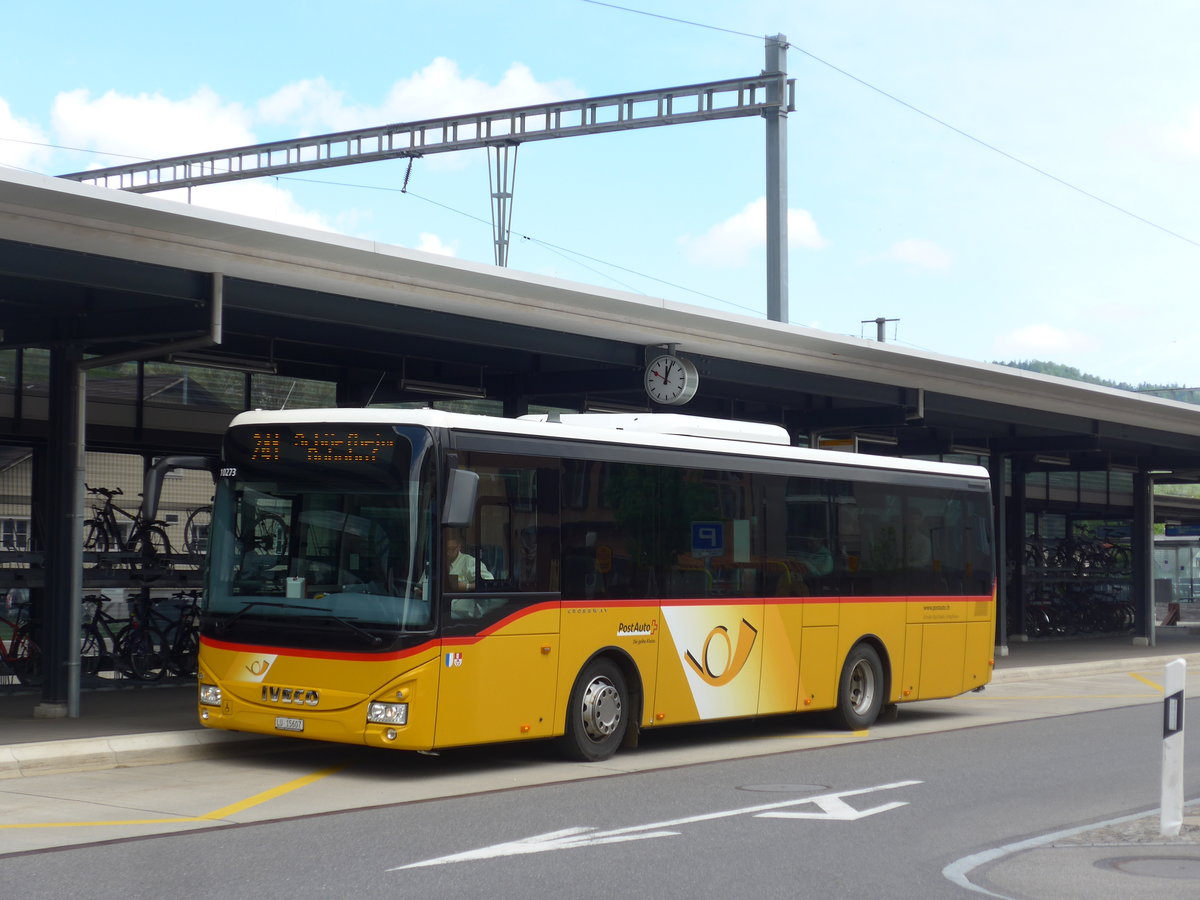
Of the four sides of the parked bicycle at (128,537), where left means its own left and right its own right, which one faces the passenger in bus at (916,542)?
back

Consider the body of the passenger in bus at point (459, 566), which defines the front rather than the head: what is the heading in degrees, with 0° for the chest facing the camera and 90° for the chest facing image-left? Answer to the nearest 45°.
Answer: approximately 45°

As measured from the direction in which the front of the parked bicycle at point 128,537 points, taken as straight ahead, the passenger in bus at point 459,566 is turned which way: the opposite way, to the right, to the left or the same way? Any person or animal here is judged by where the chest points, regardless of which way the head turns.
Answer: to the left

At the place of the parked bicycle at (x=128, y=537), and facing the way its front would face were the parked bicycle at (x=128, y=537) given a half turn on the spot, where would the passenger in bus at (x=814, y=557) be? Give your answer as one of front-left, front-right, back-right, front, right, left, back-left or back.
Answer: front

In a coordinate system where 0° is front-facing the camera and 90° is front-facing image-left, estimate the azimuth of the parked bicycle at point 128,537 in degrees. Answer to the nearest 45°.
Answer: approximately 135°

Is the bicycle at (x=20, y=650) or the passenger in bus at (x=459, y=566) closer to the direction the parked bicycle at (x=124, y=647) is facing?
the bicycle

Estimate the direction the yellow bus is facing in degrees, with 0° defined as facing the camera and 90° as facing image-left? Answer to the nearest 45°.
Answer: approximately 45°

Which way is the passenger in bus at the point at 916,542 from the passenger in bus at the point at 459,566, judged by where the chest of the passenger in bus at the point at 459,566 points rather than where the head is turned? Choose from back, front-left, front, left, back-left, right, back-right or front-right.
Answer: back

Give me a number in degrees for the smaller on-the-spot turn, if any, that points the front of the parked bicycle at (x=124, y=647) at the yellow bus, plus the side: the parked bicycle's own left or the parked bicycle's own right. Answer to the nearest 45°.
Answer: approximately 135° to the parked bicycle's own left
